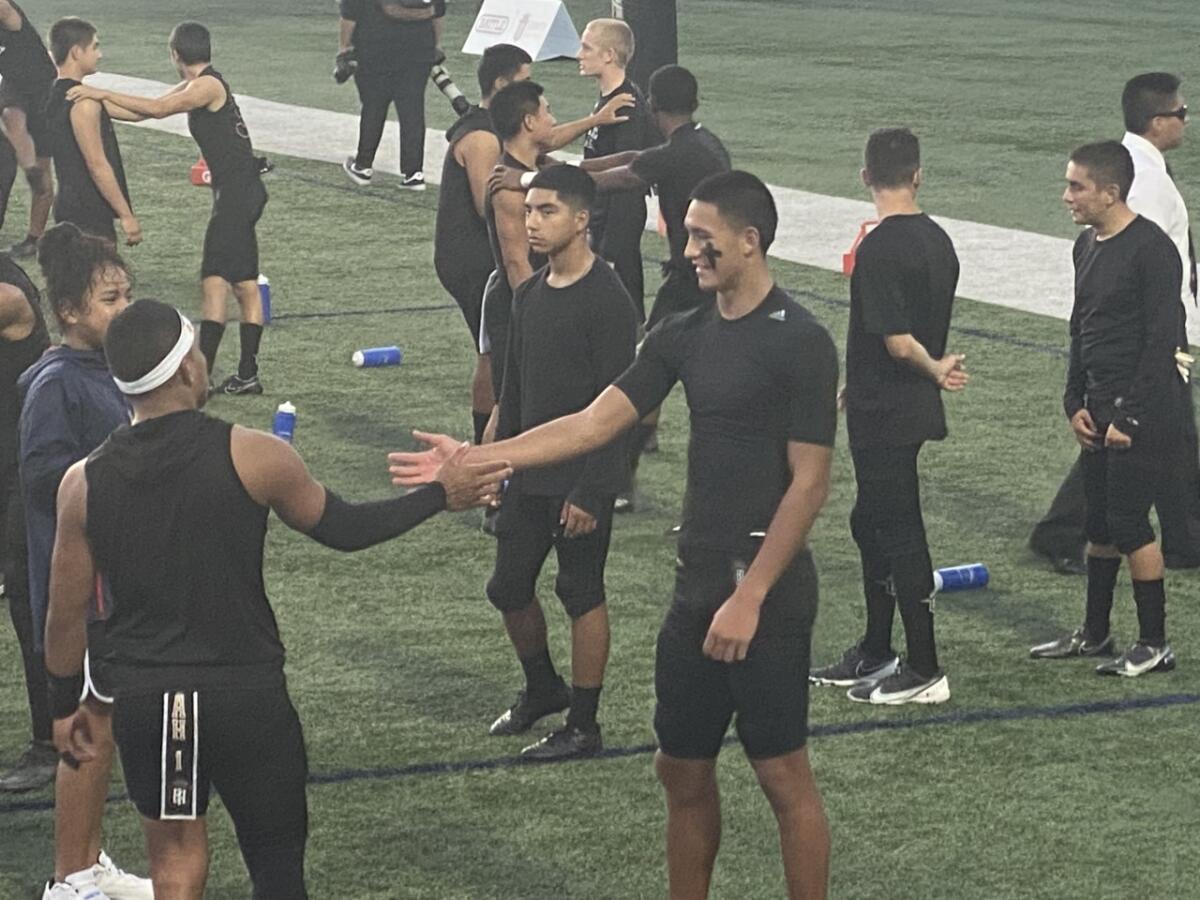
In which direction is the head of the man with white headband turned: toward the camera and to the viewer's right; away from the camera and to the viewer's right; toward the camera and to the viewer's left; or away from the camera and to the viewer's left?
away from the camera and to the viewer's right

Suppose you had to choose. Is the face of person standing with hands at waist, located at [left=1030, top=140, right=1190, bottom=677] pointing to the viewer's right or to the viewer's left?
to the viewer's left

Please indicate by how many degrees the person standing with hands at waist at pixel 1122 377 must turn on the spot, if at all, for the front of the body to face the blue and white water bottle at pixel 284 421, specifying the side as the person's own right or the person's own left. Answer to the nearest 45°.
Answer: approximately 90° to the person's own right

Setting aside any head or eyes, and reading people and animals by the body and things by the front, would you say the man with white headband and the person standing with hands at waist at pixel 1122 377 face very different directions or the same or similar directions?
very different directions

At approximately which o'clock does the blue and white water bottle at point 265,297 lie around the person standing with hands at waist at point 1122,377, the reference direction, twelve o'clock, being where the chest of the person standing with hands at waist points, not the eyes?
The blue and white water bottle is roughly at 3 o'clock from the person standing with hands at waist.

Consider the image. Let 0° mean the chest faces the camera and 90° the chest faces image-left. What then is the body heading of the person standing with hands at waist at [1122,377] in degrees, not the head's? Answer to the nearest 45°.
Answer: approximately 45°
